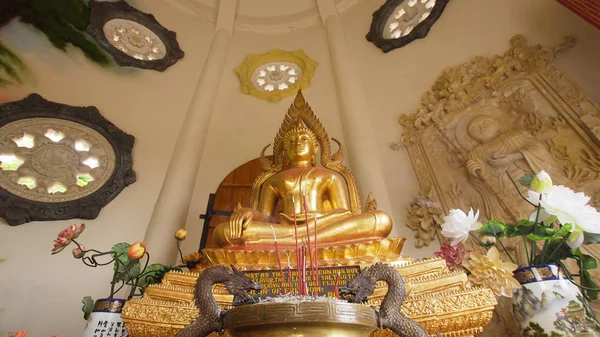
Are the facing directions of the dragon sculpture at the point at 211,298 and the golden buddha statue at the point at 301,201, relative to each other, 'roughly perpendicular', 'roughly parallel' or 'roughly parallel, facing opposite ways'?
roughly perpendicular

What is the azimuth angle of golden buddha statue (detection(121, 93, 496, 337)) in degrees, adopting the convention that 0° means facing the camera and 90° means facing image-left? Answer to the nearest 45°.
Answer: approximately 0°

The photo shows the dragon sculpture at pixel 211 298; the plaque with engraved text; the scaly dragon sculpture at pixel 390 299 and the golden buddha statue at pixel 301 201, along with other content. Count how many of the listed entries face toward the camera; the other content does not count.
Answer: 2

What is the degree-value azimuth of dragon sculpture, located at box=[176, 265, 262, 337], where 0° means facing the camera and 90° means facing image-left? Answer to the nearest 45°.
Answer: approximately 270°

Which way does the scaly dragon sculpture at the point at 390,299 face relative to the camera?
to the viewer's left

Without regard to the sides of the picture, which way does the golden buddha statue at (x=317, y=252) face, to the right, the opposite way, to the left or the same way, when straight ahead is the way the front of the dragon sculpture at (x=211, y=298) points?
to the right

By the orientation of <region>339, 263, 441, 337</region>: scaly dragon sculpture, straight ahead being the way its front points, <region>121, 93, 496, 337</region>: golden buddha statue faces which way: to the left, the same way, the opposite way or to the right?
to the left
